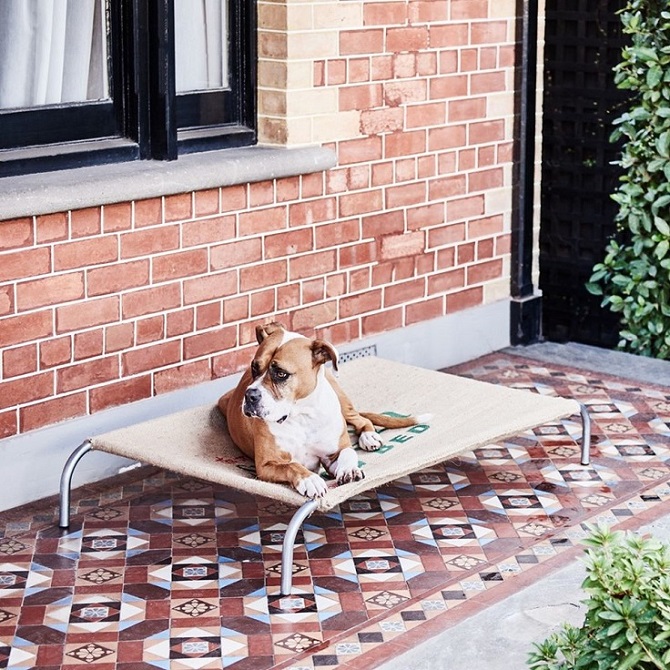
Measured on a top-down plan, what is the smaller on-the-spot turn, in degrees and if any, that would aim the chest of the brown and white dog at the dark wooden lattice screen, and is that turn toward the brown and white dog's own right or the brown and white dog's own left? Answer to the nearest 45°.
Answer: approximately 135° to the brown and white dog's own left

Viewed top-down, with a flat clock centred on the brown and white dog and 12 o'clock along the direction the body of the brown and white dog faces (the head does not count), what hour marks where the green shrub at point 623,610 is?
The green shrub is roughly at 11 o'clock from the brown and white dog.

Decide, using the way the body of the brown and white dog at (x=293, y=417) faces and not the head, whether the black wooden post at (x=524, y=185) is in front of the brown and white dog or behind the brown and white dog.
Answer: behind

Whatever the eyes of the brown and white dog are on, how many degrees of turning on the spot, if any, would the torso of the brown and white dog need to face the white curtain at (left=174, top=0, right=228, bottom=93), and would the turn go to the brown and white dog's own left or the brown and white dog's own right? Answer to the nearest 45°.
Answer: approximately 180°

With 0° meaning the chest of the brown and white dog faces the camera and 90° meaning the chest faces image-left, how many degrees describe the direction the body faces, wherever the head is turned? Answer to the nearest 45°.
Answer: approximately 0°

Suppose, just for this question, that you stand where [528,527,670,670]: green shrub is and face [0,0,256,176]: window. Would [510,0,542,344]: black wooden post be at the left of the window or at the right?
right

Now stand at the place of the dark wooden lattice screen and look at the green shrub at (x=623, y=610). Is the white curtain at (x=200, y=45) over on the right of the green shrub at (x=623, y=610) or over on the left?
right

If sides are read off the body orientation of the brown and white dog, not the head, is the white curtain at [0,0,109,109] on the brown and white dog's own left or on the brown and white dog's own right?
on the brown and white dog's own right

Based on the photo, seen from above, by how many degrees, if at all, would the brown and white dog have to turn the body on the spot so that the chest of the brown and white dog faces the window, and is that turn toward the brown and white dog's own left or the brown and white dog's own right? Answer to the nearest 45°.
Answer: approximately 135° to the brown and white dog's own right

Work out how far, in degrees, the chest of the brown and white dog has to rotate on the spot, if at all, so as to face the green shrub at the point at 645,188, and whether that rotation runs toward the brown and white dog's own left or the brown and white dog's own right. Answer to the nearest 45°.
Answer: approximately 135° to the brown and white dog's own left
